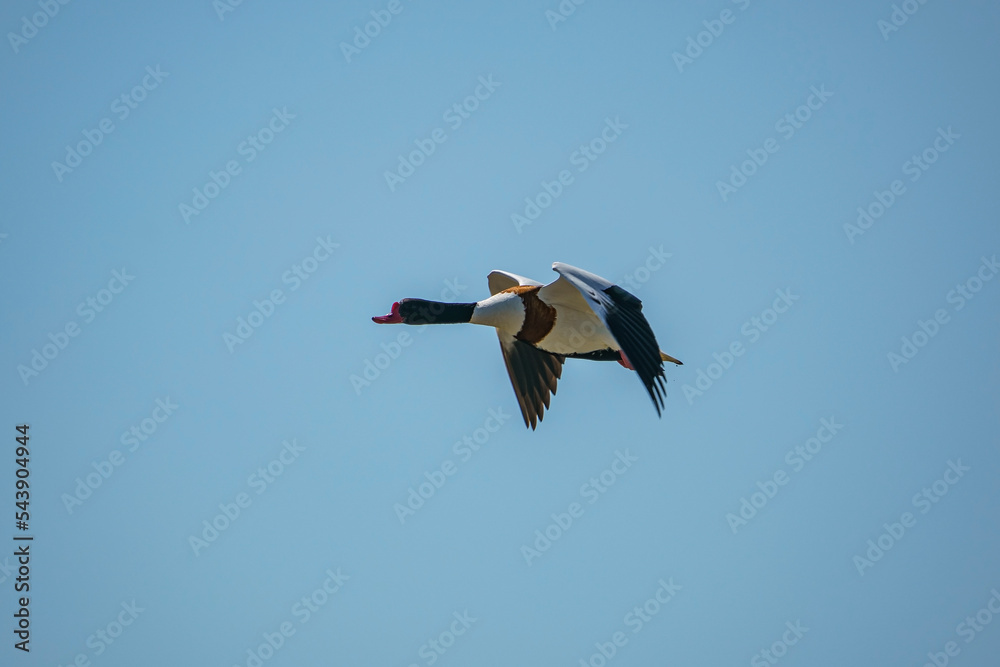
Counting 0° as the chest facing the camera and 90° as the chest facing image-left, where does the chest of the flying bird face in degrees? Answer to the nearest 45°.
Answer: approximately 90°
